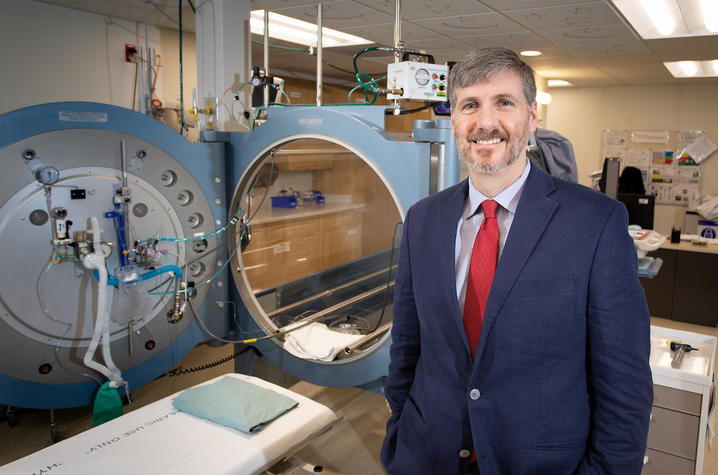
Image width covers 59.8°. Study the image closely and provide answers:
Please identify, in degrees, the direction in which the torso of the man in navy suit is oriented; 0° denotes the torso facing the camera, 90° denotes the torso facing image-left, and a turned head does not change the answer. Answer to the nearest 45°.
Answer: approximately 45°

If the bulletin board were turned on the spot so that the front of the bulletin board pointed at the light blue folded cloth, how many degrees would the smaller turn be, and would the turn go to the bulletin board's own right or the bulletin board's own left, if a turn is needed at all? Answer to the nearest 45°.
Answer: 0° — it already faces it

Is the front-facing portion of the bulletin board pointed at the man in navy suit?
yes

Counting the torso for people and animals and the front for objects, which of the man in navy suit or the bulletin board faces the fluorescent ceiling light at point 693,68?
the bulletin board

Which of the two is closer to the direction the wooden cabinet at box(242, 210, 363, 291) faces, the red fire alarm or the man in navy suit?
the man in navy suit

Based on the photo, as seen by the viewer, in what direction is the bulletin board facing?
toward the camera

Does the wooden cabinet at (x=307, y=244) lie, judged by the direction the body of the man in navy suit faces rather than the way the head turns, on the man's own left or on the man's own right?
on the man's own right

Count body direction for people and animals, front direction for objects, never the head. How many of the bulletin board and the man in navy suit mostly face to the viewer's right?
0

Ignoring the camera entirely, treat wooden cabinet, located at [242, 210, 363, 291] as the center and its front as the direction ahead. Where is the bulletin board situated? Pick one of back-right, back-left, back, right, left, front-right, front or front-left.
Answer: left

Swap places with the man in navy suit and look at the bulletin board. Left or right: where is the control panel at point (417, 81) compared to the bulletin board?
left

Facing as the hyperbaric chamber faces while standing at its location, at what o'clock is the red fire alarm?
The red fire alarm is roughly at 4 o'clock from the hyperbaric chamber.

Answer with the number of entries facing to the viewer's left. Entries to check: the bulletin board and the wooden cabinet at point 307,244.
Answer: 0

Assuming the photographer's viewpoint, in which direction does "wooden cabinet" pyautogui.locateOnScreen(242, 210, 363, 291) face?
facing the viewer and to the right of the viewer
